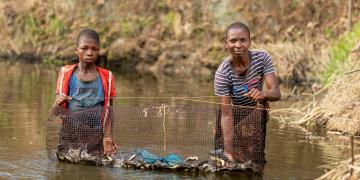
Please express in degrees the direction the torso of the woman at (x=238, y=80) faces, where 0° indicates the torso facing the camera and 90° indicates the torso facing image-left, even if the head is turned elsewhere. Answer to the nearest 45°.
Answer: approximately 0°
